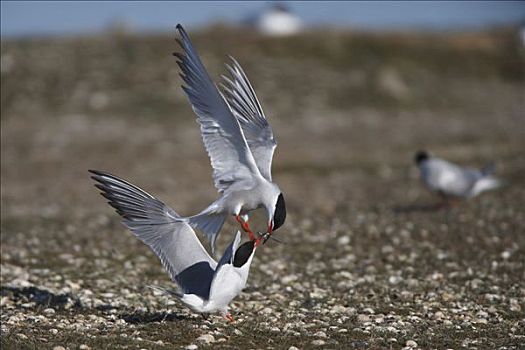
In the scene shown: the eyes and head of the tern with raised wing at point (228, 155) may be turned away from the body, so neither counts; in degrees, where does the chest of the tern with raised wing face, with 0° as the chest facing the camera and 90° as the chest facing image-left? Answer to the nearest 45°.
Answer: approximately 270°

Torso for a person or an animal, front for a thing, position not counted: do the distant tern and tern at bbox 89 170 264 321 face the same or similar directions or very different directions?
very different directions

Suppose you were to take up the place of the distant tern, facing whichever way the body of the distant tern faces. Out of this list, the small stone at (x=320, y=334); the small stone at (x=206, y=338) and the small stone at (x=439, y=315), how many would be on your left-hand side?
3

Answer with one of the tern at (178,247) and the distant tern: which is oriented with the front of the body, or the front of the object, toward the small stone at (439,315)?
the tern

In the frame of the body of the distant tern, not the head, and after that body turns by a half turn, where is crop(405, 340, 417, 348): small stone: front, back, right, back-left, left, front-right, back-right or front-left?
right

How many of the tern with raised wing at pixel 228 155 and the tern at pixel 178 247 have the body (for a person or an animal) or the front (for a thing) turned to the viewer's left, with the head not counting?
0

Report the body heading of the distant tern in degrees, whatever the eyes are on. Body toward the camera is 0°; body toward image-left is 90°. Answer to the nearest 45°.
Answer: approximately 90°

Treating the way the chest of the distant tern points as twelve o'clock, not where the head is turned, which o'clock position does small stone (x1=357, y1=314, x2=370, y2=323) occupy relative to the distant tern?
The small stone is roughly at 9 o'clock from the distant tern.

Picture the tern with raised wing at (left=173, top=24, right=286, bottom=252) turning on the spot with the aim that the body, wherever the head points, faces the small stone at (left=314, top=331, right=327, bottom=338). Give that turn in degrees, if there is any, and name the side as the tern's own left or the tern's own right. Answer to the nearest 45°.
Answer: approximately 45° to the tern's own right

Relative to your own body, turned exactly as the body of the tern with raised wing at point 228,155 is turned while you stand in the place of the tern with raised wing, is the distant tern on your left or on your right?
on your left

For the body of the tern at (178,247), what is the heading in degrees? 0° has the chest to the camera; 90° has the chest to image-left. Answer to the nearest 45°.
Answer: approximately 270°
